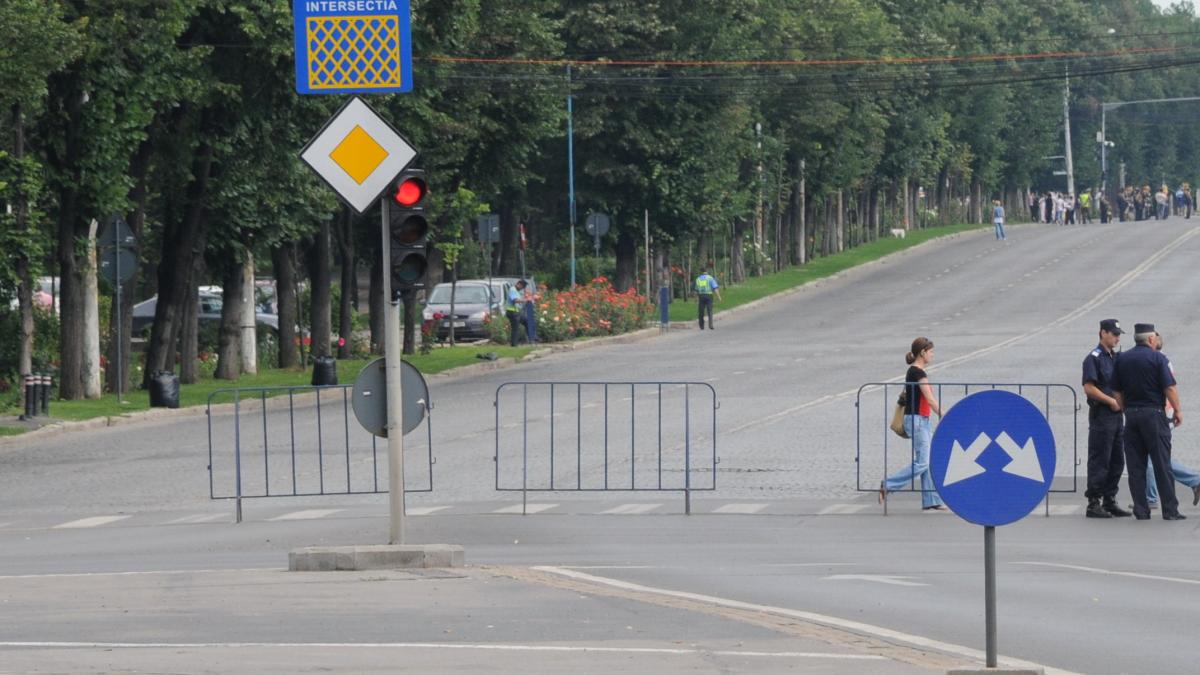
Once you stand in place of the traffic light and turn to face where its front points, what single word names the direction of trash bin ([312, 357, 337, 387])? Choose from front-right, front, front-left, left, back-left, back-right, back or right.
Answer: back

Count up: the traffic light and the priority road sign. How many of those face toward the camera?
2

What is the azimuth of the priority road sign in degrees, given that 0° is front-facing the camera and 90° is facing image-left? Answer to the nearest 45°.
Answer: approximately 0°

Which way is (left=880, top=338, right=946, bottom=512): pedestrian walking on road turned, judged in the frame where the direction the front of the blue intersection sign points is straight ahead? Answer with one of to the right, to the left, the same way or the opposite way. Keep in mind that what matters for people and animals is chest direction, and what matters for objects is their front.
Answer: to the left

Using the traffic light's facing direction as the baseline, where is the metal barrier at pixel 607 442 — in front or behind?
behind

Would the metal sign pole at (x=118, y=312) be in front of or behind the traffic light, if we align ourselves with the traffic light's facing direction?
behind

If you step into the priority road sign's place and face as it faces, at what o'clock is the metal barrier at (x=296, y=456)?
The metal barrier is roughly at 6 o'clock from the priority road sign.

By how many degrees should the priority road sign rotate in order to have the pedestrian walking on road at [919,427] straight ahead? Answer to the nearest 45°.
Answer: approximately 135° to its left

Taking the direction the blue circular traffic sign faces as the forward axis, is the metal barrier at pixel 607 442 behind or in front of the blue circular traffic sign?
behind
